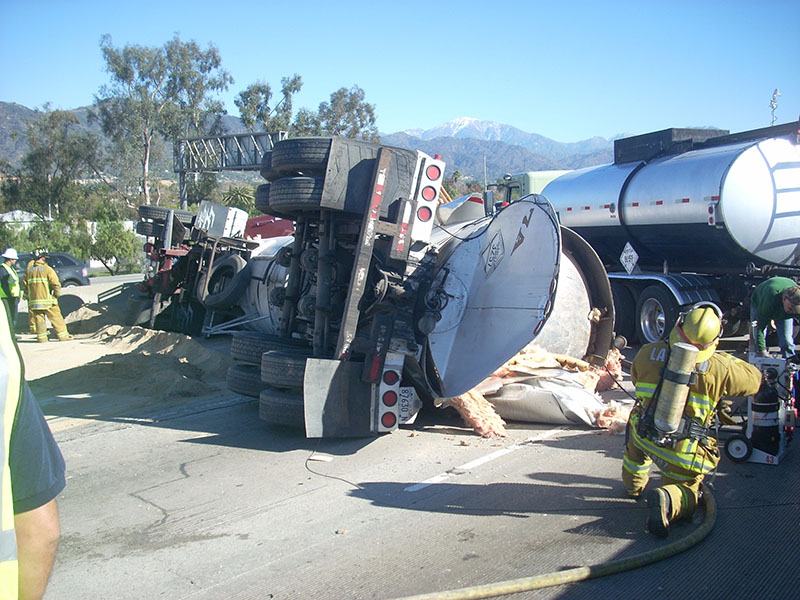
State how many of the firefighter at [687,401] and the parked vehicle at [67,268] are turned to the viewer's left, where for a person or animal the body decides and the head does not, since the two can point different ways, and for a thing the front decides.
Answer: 1

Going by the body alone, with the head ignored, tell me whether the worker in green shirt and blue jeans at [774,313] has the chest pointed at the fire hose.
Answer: no

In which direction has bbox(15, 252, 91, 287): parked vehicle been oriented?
to the viewer's left

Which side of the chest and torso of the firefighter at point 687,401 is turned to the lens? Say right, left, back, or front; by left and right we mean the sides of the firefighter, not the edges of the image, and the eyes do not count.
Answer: back

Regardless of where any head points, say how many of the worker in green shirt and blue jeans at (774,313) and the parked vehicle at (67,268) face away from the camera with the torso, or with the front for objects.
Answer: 0

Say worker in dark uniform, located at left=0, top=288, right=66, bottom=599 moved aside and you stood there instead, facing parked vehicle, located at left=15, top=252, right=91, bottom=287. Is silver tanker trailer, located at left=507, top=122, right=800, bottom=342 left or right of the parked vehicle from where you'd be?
right

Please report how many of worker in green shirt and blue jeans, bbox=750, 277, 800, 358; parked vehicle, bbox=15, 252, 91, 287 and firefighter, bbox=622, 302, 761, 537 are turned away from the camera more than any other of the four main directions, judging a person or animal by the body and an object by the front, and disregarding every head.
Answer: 1

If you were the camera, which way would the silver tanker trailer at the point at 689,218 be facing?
facing away from the viewer and to the left of the viewer

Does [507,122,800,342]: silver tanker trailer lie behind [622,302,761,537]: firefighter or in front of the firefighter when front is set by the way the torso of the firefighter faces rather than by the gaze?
in front

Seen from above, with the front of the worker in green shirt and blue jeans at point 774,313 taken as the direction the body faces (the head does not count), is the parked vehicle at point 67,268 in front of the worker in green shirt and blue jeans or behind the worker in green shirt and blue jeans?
behind

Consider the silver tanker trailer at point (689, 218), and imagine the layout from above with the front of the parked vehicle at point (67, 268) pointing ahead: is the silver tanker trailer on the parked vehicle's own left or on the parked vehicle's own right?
on the parked vehicle's own left

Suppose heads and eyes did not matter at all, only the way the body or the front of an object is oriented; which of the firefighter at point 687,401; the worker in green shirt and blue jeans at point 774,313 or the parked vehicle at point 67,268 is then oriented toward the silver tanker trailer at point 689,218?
the firefighter
